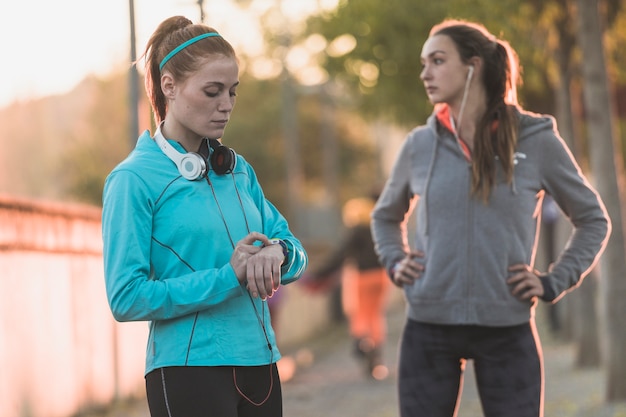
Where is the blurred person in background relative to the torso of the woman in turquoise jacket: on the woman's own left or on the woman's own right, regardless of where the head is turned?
on the woman's own left

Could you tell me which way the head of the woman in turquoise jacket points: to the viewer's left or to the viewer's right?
to the viewer's right

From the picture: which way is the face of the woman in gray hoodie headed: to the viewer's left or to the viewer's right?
to the viewer's left

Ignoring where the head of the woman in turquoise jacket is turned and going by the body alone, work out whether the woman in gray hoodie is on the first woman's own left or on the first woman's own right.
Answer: on the first woman's own left

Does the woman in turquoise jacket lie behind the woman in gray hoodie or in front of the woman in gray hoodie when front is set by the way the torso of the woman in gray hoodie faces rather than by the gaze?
in front

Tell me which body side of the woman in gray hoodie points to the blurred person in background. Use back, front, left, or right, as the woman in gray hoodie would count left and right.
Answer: back

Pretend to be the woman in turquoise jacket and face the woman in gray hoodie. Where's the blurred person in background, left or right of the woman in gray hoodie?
left

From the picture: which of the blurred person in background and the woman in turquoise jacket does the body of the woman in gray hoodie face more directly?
the woman in turquoise jacket

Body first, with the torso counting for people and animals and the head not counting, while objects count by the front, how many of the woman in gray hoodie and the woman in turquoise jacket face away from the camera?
0

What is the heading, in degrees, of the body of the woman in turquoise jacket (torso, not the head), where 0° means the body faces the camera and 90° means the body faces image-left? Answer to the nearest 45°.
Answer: approximately 315°

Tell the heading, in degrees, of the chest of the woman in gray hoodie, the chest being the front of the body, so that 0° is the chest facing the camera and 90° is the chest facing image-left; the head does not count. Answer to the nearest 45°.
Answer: approximately 0°

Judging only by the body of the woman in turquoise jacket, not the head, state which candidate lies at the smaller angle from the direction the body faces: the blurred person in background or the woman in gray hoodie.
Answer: the woman in gray hoodie
